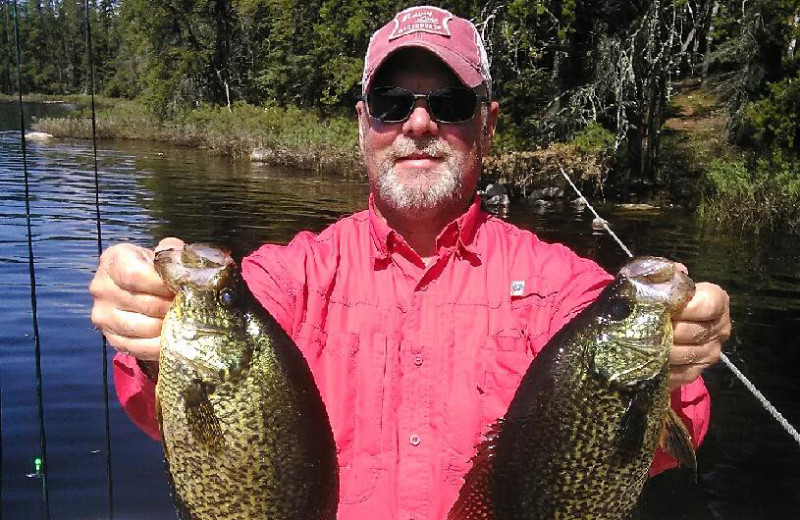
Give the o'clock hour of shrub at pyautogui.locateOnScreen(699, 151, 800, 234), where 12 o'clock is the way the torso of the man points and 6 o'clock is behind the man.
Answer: The shrub is roughly at 7 o'clock from the man.

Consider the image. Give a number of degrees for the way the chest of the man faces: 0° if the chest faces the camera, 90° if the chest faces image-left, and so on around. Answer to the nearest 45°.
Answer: approximately 0°
